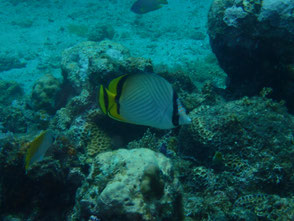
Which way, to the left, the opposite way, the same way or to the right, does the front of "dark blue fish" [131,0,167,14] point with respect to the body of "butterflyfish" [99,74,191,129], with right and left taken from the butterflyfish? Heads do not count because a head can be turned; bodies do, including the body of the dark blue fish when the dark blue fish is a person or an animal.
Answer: the opposite way

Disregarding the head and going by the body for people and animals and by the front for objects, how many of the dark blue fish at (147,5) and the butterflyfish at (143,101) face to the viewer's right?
1

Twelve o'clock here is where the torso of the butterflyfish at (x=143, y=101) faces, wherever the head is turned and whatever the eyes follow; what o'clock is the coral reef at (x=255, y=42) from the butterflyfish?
The coral reef is roughly at 10 o'clock from the butterflyfish.

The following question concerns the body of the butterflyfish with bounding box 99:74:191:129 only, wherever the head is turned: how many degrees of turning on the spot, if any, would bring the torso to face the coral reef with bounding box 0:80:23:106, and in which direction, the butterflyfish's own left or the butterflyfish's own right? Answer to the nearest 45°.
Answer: approximately 135° to the butterflyfish's own left

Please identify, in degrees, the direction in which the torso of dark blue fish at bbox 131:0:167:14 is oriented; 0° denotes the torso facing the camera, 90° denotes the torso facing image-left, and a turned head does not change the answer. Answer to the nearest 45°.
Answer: approximately 90°

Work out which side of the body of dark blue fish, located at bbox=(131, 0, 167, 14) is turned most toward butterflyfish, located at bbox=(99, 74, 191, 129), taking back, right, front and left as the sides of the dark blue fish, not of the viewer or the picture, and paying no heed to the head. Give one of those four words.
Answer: left

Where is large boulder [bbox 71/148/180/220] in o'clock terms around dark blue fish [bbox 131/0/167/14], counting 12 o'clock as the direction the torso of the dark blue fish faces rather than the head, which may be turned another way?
The large boulder is roughly at 9 o'clock from the dark blue fish.

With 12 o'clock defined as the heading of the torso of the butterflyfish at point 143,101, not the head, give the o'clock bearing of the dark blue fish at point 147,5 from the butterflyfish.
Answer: The dark blue fish is roughly at 9 o'clock from the butterflyfish.

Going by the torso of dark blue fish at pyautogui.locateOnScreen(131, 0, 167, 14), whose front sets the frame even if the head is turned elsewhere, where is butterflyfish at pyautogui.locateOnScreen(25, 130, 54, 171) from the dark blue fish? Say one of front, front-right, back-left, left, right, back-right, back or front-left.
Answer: left

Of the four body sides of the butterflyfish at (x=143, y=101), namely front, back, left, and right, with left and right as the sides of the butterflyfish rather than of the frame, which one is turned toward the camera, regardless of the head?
right
